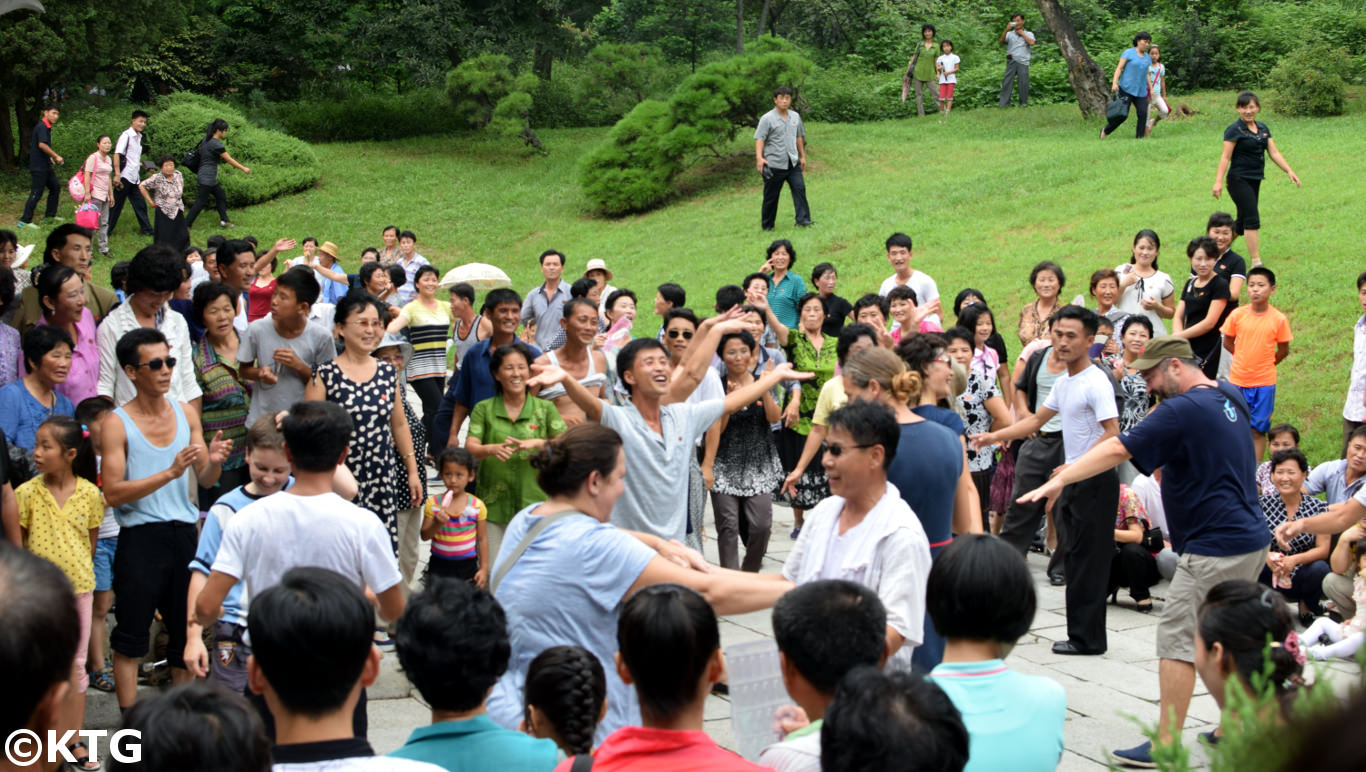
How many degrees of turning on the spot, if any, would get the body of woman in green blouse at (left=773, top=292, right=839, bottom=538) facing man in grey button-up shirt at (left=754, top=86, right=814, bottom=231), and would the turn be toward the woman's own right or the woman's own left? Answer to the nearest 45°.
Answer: approximately 180°

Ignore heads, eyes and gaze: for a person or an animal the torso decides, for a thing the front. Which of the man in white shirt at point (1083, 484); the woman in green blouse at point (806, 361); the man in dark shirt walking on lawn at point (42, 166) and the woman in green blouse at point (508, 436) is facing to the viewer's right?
the man in dark shirt walking on lawn

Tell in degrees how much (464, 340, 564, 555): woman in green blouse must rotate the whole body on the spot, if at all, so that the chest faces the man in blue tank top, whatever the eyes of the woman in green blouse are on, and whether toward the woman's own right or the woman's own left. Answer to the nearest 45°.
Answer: approximately 45° to the woman's own right

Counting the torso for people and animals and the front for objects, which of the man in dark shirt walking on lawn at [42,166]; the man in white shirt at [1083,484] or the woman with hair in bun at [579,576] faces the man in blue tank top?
the man in white shirt

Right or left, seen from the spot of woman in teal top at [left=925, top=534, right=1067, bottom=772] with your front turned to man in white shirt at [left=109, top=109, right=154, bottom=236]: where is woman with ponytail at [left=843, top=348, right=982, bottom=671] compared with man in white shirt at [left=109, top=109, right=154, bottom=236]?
right

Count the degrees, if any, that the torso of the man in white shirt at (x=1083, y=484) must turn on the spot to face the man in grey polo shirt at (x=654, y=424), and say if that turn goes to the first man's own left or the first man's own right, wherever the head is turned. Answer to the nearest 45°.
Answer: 0° — they already face them

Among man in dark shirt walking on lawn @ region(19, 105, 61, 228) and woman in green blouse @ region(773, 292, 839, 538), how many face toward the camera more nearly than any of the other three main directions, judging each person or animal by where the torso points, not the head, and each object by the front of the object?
1

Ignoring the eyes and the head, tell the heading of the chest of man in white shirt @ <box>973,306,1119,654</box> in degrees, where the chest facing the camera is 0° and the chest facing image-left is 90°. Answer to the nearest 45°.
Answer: approximately 45°

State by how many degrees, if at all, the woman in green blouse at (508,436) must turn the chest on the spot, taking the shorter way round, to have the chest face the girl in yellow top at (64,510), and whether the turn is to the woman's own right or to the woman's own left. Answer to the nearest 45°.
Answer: approximately 45° to the woman's own right

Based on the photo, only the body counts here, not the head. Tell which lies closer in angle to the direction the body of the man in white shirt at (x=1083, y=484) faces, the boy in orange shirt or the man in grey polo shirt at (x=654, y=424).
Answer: the man in grey polo shirt

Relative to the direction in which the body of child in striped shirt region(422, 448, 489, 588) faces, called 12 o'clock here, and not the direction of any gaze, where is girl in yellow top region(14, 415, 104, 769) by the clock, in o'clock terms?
The girl in yellow top is roughly at 2 o'clock from the child in striped shirt.

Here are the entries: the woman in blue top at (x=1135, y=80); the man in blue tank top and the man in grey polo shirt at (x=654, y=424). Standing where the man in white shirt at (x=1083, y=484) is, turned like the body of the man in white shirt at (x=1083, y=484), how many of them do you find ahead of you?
2

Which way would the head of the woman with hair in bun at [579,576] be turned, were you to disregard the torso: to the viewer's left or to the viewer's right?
to the viewer's right

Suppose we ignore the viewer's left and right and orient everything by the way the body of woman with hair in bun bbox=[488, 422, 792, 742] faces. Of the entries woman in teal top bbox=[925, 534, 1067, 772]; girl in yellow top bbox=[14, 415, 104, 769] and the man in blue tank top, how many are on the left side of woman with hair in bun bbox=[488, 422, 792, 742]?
2
